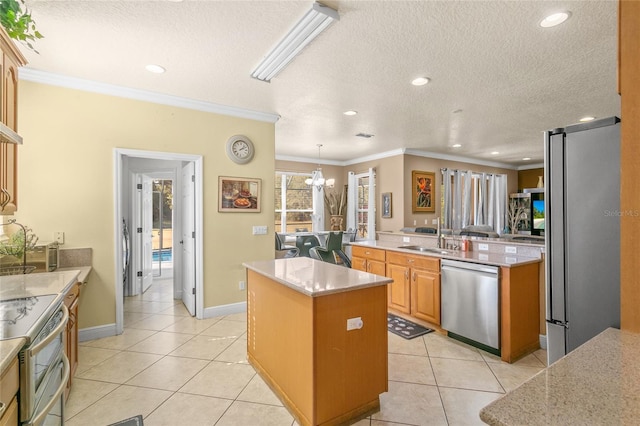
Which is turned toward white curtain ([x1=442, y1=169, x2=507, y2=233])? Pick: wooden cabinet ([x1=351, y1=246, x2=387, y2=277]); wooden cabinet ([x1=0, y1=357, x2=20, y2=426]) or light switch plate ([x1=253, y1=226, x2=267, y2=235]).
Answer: wooden cabinet ([x1=0, y1=357, x2=20, y2=426])

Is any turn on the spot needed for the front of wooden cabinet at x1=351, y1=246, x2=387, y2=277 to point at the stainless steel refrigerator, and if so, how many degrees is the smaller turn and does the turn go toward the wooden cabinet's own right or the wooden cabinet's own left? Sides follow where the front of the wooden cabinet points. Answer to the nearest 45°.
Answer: approximately 90° to the wooden cabinet's own left

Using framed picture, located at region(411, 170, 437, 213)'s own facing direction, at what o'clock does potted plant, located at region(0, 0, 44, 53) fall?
The potted plant is roughly at 2 o'clock from the framed picture.

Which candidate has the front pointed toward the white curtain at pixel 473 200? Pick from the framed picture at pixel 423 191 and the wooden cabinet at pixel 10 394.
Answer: the wooden cabinet

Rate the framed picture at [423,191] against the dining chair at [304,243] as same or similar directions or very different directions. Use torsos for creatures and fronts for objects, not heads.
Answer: very different directions

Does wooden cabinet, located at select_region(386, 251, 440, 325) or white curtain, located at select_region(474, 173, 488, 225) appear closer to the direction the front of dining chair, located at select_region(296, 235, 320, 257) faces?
the white curtain

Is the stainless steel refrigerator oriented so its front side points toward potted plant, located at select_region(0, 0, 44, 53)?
yes

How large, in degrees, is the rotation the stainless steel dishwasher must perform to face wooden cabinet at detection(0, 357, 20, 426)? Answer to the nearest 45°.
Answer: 0° — it already faces it

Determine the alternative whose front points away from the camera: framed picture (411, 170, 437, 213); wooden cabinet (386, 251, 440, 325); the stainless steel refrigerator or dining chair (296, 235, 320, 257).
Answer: the dining chair

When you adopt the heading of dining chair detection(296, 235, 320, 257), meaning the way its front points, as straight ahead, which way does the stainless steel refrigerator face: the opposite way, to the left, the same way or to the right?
to the left

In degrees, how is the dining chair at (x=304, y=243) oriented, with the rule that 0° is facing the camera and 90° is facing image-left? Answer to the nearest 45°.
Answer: approximately 180°

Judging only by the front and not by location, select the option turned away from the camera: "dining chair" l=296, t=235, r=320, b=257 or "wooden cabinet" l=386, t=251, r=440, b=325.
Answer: the dining chair

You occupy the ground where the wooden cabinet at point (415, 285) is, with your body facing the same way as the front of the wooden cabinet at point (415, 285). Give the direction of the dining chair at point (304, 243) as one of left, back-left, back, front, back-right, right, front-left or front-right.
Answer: right

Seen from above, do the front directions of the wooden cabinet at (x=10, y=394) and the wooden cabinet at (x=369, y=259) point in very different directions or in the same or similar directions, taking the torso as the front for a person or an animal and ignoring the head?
very different directions

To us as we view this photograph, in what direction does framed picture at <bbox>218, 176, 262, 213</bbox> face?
facing the viewer

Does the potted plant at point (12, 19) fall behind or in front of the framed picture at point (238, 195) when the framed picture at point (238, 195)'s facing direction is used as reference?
in front

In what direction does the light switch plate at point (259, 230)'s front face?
toward the camera
